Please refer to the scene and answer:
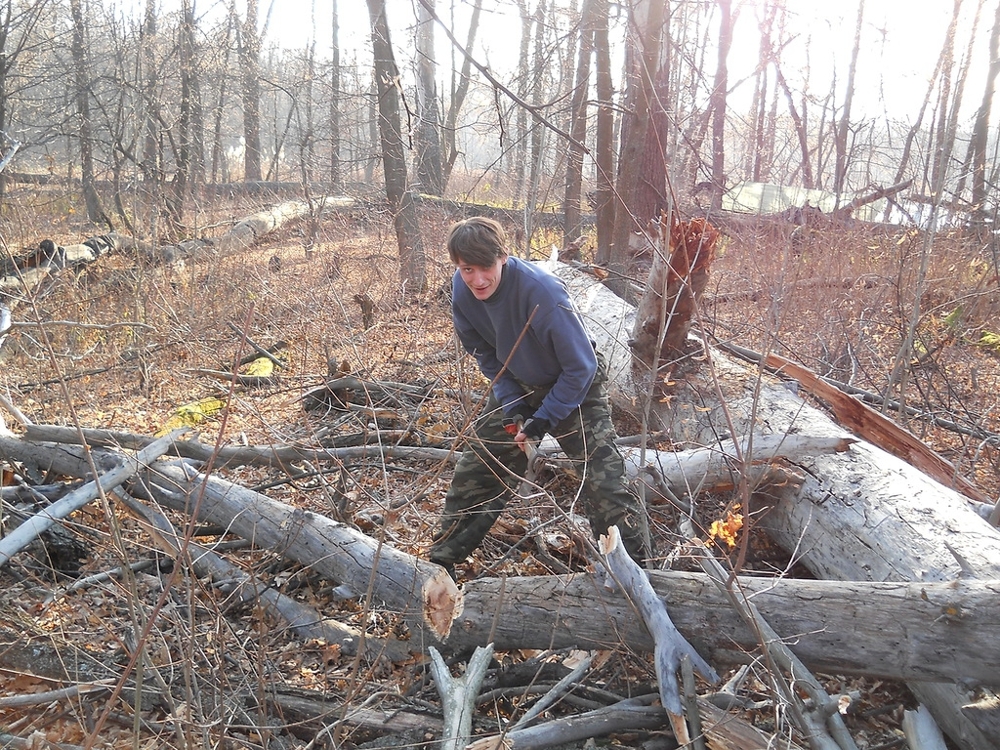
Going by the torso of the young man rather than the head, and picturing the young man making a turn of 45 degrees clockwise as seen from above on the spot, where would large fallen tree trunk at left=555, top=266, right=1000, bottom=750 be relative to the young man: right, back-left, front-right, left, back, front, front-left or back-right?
back

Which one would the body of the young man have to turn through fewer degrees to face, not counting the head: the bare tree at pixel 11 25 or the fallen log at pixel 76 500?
the fallen log

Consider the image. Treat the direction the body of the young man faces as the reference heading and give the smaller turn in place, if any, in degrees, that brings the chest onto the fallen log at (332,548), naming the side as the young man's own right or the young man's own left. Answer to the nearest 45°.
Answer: approximately 45° to the young man's own right

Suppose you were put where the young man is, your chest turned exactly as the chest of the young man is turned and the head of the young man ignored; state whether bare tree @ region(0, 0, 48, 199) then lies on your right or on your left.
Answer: on your right

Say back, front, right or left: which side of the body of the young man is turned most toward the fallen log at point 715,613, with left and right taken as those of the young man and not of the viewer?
left

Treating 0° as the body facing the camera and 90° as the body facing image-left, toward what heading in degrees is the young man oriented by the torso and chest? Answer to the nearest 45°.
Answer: approximately 45°

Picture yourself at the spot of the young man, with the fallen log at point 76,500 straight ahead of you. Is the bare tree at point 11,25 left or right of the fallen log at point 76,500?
right
